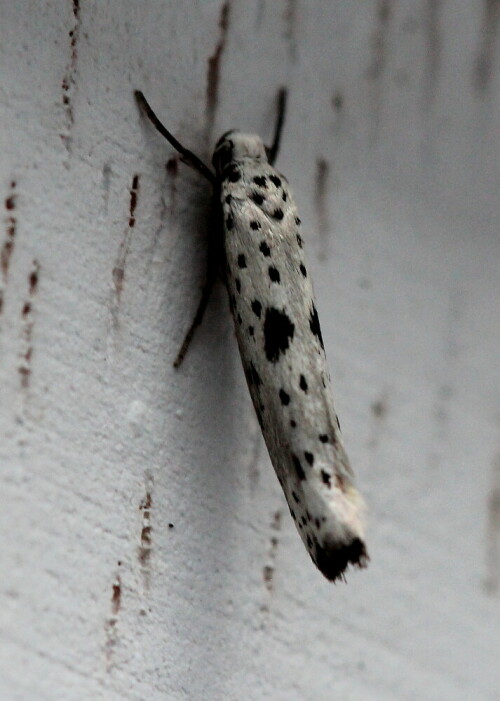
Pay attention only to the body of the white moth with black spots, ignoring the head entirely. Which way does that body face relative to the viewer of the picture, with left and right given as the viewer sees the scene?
facing away from the viewer
